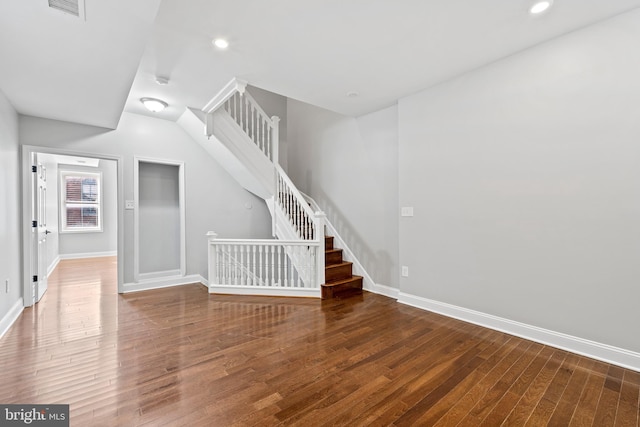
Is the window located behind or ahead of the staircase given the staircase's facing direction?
behind

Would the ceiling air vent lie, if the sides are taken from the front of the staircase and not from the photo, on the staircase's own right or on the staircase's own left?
on the staircase's own right

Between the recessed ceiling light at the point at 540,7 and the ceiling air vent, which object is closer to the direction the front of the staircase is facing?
the recessed ceiling light

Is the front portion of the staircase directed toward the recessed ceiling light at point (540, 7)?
yes

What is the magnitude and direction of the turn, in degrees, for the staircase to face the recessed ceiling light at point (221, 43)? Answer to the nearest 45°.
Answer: approximately 45° to its right

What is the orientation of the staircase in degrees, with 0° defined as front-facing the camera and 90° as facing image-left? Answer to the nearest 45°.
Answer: approximately 315°
